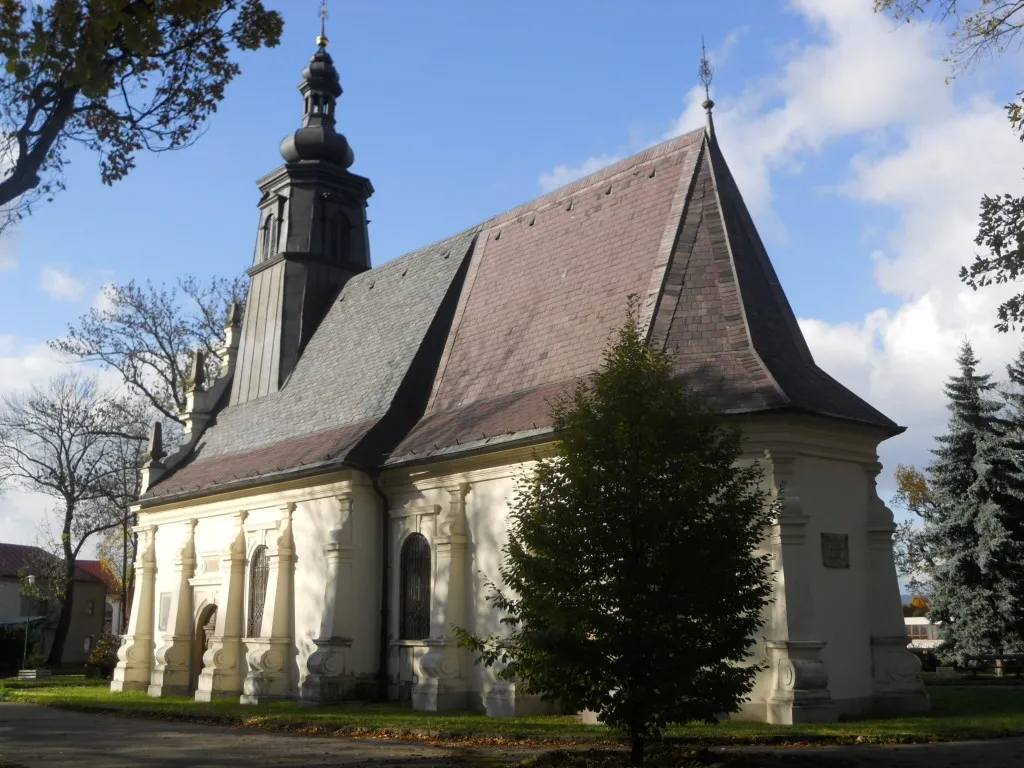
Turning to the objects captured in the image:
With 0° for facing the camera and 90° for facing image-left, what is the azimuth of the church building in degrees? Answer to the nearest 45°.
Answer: approximately 135°

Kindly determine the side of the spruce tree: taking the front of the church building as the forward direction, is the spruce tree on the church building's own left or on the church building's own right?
on the church building's own right
